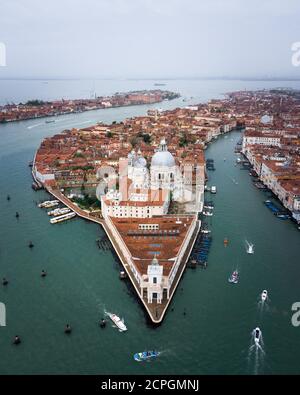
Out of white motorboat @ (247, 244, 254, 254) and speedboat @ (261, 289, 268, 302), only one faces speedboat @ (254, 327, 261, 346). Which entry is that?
the white motorboat

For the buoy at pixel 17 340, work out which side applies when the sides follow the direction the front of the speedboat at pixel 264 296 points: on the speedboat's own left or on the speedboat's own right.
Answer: on the speedboat's own left

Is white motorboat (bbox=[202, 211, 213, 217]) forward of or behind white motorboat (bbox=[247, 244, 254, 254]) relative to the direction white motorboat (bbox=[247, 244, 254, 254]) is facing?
behind

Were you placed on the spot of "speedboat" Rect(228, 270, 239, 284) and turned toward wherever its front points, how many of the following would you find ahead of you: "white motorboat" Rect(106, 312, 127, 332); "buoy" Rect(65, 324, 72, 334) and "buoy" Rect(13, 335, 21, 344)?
3

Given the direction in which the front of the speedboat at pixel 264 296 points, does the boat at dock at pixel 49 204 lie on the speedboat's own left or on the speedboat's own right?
on the speedboat's own left

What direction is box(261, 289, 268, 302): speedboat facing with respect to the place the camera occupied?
facing away from the viewer

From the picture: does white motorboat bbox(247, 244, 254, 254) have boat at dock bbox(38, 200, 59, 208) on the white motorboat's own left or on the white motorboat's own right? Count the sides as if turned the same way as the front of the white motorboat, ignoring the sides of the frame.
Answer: on the white motorboat's own right

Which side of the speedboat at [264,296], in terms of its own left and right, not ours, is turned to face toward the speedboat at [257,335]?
back
